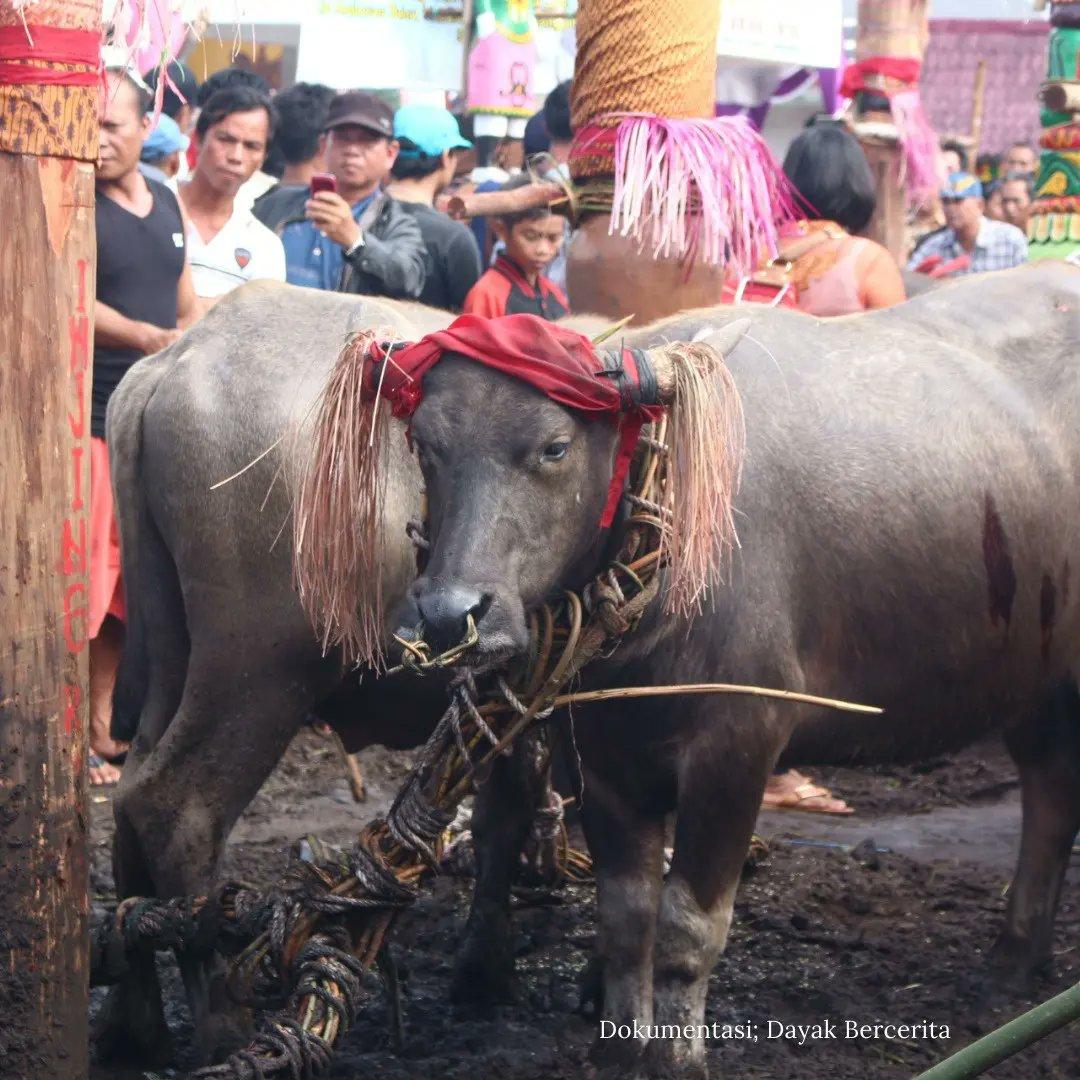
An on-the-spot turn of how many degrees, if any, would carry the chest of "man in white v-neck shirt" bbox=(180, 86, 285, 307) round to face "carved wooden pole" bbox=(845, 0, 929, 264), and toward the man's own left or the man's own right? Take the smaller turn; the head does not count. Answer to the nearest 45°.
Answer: approximately 90° to the man's own left

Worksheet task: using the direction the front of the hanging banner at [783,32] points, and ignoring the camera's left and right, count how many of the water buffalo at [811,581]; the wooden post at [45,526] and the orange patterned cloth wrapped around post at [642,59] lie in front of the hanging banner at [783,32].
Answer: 3

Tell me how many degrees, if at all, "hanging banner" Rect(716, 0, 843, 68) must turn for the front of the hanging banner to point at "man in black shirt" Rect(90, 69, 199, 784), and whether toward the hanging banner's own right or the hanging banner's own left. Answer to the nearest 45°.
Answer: approximately 45° to the hanging banner's own right

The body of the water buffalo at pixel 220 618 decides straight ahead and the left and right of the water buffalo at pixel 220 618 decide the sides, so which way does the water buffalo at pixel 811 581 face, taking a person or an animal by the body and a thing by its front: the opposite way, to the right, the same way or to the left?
the opposite way

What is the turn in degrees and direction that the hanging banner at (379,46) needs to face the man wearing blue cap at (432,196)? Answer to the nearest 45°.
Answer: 0° — it already faces them

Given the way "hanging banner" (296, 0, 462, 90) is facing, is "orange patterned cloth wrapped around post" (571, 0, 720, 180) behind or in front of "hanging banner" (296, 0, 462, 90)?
in front

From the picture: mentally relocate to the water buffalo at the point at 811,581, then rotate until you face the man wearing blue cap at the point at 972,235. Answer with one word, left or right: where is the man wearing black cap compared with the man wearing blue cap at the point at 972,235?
left

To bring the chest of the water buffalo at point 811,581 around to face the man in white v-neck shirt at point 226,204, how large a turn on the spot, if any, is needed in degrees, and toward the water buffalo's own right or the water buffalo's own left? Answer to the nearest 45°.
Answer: approximately 90° to the water buffalo's own right

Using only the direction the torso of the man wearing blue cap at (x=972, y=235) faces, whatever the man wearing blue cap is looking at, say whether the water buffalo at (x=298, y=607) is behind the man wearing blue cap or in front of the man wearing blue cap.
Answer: in front

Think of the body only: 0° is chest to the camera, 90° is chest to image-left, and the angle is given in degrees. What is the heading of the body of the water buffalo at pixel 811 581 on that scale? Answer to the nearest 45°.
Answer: approximately 45°
